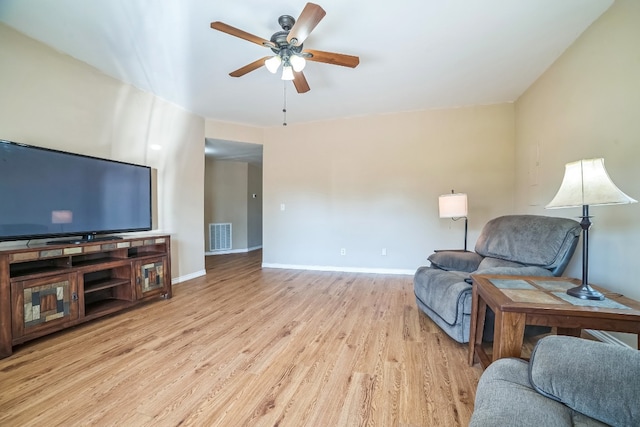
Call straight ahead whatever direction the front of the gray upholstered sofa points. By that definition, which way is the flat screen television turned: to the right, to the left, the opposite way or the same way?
the opposite way

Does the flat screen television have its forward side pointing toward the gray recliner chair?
yes

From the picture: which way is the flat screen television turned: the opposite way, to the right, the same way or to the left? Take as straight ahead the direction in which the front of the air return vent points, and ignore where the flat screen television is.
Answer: to the left

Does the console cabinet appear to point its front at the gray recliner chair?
yes

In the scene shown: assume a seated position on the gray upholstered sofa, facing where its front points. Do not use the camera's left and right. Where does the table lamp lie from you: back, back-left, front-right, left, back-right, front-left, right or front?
back-right

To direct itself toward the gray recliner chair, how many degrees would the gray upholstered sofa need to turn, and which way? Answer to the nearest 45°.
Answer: approximately 135° to its right

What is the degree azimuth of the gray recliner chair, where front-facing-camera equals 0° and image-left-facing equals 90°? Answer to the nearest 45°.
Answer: approximately 45°

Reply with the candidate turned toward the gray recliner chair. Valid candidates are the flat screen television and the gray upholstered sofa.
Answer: the flat screen television

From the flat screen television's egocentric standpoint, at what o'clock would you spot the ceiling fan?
The ceiling fan is roughly at 12 o'clock from the flat screen television.

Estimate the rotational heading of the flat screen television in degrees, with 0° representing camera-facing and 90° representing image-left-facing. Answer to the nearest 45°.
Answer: approximately 315°

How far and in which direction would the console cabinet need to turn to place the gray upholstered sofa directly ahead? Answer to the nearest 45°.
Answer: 0° — it already faces it

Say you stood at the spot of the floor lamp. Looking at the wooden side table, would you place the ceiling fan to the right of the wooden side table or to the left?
right
